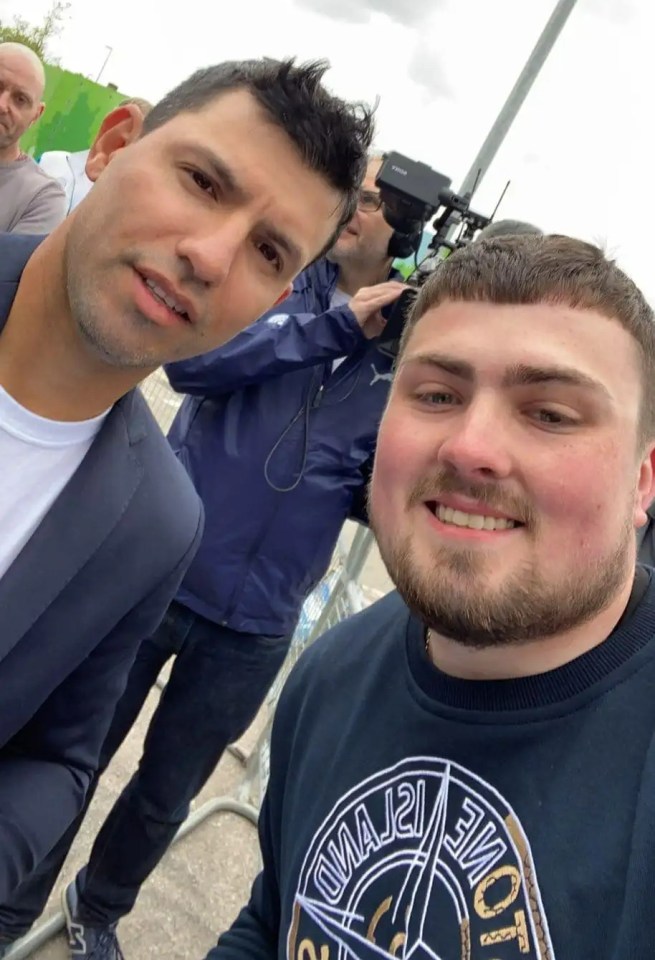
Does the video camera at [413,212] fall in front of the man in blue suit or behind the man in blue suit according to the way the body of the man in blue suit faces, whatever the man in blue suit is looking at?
behind

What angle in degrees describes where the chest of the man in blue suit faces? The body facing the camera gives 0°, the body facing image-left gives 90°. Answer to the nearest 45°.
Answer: approximately 0°

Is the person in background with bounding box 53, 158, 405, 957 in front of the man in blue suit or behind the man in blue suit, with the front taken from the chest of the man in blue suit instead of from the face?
behind

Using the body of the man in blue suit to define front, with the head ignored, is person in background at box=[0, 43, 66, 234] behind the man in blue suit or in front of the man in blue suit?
behind

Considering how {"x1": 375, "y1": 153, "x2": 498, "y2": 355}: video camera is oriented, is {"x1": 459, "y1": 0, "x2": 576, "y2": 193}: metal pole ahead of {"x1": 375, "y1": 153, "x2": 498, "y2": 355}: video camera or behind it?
behind

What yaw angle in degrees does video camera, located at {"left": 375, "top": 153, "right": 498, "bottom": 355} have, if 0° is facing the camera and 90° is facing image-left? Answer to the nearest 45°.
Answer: approximately 45°
